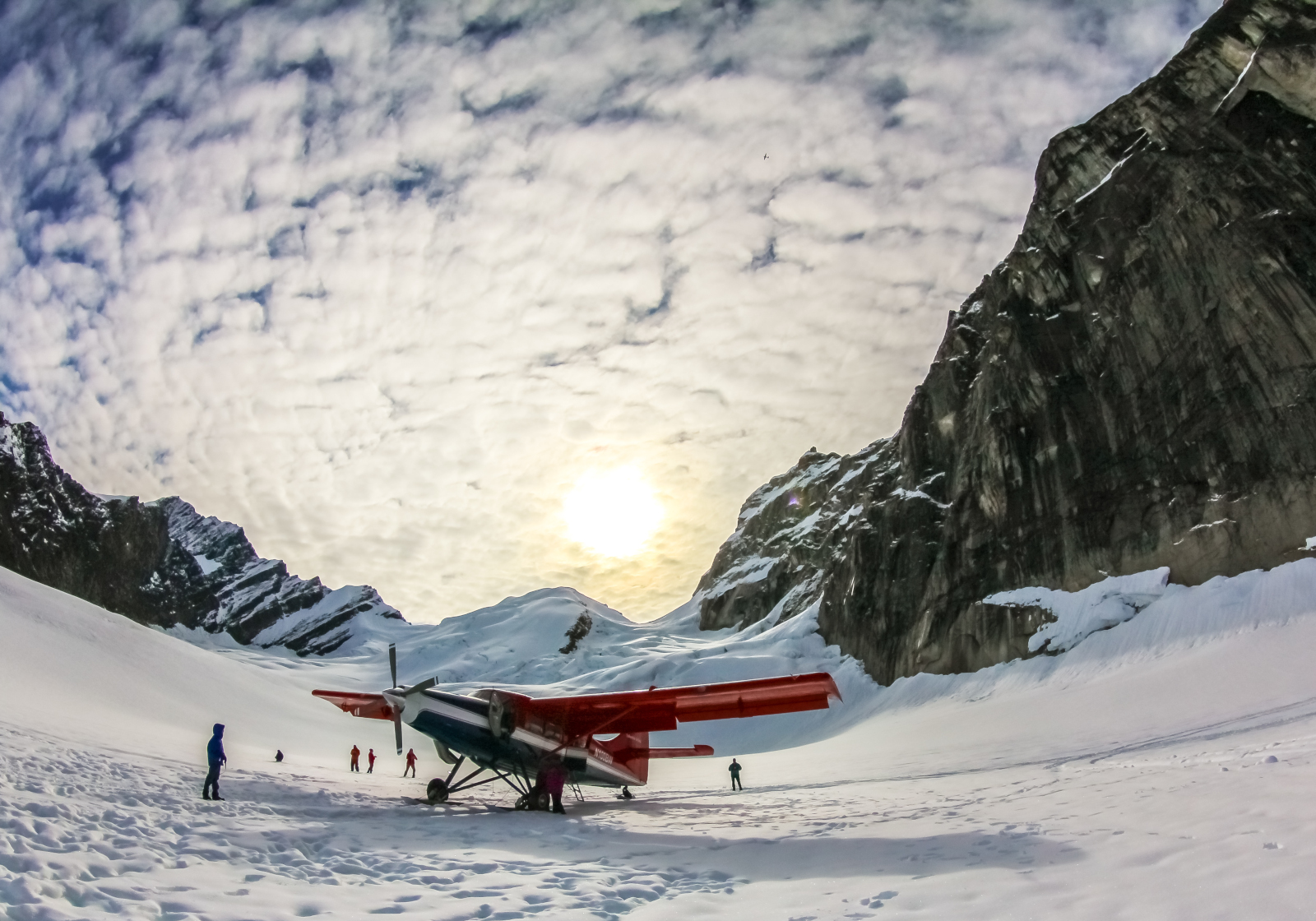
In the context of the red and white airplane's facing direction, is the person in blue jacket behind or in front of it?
in front

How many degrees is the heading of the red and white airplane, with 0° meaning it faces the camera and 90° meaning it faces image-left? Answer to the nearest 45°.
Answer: approximately 45°
